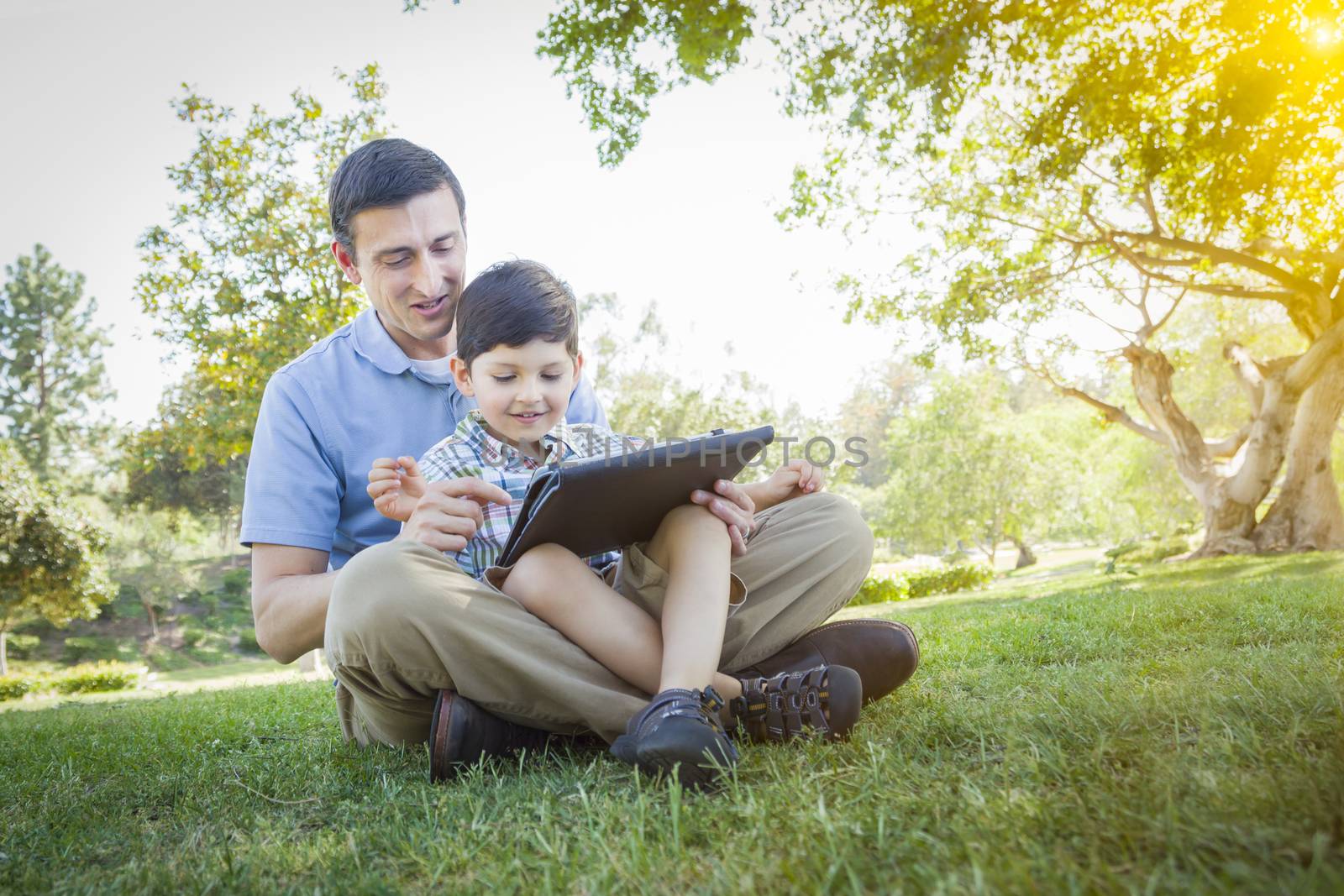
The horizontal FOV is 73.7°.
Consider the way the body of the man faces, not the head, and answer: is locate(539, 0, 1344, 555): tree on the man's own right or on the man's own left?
on the man's own left

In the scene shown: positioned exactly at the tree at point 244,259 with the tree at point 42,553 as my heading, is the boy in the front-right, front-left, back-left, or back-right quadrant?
back-left

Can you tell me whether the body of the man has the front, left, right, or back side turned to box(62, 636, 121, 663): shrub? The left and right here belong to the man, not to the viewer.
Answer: back

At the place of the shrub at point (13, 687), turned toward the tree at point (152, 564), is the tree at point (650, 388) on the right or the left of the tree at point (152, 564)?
right

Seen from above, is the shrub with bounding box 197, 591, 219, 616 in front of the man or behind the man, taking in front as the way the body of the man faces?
behind

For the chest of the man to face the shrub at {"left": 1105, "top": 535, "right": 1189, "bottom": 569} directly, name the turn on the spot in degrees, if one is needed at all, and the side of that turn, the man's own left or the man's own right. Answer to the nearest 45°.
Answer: approximately 90° to the man's own left

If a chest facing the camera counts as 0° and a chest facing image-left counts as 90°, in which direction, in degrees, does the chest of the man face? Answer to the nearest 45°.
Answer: approximately 315°

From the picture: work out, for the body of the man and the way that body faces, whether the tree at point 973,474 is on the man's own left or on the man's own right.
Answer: on the man's own left

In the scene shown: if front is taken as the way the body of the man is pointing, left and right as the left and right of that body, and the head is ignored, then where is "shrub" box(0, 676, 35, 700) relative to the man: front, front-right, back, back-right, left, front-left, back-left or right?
back

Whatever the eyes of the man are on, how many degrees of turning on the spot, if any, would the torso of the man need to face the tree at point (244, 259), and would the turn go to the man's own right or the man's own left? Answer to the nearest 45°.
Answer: approximately 135° to the man's own left

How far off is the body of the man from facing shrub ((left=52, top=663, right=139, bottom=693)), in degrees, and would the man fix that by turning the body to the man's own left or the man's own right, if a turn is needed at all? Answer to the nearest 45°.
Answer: approximately 180°

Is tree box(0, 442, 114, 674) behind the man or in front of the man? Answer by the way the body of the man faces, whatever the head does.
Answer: behind
